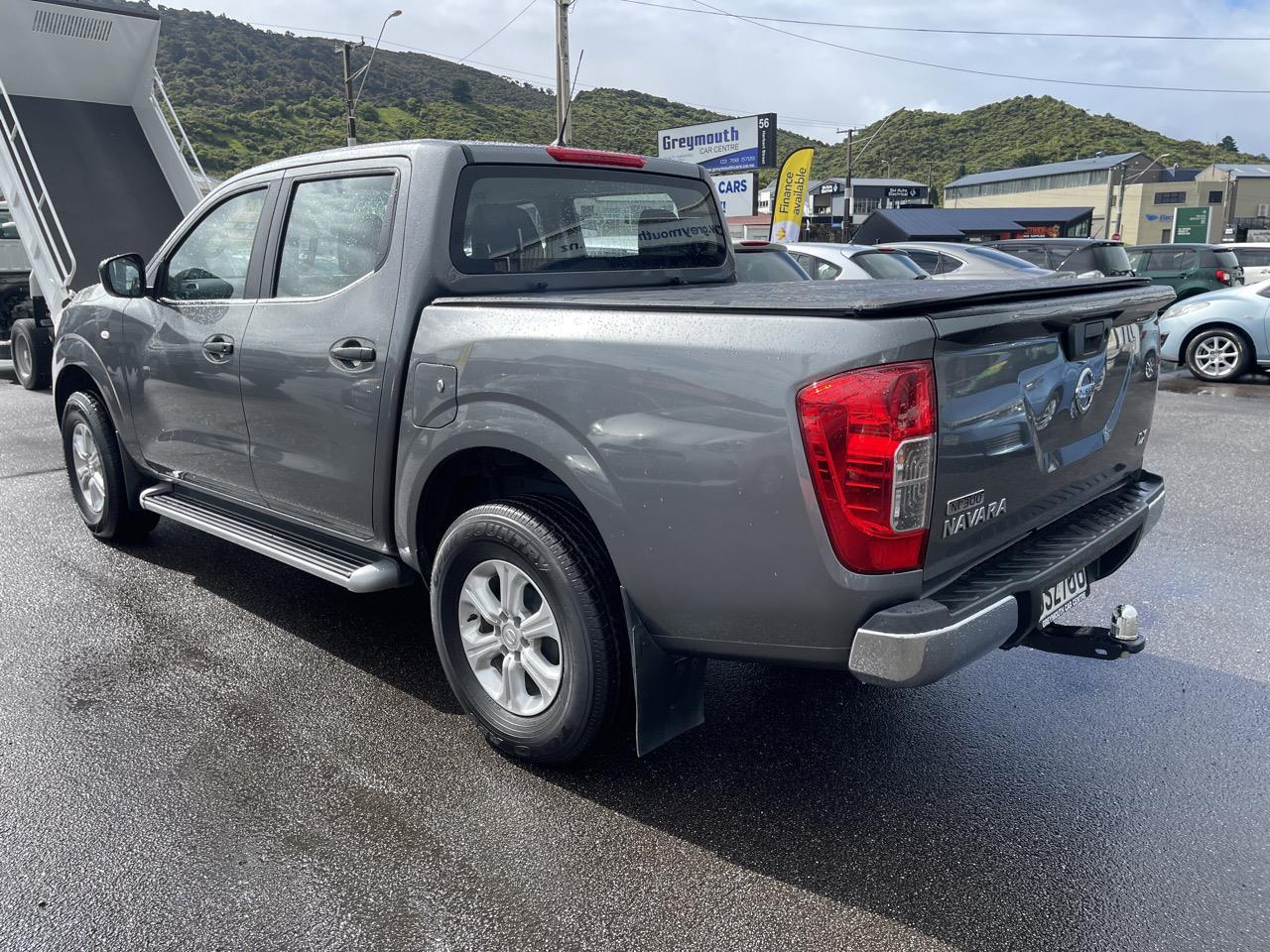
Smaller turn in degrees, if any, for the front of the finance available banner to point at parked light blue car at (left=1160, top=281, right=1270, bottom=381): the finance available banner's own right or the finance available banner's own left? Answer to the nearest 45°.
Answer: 0° — it already faces it

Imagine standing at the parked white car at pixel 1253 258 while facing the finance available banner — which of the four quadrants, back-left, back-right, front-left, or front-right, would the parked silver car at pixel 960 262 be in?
front-left

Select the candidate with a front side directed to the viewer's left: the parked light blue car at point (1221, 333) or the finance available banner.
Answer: the parked light blue car

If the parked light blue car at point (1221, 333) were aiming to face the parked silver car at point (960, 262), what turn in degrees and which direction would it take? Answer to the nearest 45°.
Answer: approximately 90° to its right

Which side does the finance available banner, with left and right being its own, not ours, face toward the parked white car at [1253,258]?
left

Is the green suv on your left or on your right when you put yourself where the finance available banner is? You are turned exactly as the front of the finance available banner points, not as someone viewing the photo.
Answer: on your left

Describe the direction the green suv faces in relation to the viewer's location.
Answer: facing away from the viewer and to the left of the viewer

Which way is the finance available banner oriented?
toward the camera

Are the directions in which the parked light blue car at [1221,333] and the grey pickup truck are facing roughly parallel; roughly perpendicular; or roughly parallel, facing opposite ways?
roughly parallel

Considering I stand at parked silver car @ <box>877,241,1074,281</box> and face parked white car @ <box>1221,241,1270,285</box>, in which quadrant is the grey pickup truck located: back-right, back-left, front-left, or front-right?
back-right

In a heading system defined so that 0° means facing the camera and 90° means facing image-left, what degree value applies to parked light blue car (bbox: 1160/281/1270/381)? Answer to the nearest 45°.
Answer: approximately 90°

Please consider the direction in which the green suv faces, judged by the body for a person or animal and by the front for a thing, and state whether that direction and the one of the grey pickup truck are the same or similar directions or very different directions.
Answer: same or similar directions

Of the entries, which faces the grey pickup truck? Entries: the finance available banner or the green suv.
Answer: the finance available banner

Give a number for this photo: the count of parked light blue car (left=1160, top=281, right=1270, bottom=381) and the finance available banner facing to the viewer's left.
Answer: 1

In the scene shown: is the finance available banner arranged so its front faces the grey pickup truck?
yes

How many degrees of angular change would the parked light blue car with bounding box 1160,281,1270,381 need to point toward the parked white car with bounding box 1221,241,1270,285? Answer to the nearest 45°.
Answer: approximately 90° to its right

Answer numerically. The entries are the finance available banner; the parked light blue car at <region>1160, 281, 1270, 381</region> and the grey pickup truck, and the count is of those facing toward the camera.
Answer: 1

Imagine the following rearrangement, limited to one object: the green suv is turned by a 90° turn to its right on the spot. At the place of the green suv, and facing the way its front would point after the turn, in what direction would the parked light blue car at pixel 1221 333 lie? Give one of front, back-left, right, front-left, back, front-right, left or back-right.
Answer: back-right

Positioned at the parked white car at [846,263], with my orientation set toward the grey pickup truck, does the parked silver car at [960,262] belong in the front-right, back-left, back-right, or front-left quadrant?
back-left

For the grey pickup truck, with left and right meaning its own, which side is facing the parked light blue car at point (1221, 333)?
right
